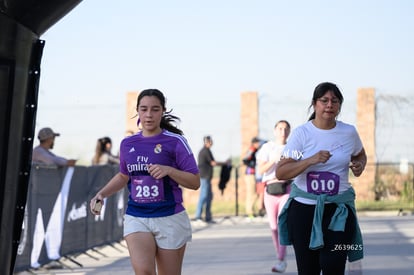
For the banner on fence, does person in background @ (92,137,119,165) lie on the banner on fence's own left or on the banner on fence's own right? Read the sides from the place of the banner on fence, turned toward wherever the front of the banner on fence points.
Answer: on the banner on fence's own left

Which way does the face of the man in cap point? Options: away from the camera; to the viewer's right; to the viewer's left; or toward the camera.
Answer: to the viewer's right

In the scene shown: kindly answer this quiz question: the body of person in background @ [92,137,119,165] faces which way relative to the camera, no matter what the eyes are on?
to the viewer's right

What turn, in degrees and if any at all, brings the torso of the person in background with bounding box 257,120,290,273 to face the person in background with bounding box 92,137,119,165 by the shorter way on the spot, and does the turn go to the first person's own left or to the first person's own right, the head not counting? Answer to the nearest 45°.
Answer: approximately 135° to the first person's own right

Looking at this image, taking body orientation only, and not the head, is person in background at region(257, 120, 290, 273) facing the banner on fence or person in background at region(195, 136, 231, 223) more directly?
the banner on fence

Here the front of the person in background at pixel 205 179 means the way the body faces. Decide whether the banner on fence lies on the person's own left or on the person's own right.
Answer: on the person's own right

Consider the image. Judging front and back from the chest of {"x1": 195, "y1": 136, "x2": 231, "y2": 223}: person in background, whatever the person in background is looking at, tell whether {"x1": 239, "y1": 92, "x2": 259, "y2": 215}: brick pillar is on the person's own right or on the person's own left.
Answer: on the person's own left

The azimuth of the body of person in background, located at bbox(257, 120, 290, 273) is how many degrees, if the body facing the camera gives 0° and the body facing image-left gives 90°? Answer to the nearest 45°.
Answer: approximately 0°

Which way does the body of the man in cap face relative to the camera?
to the viewer's right
